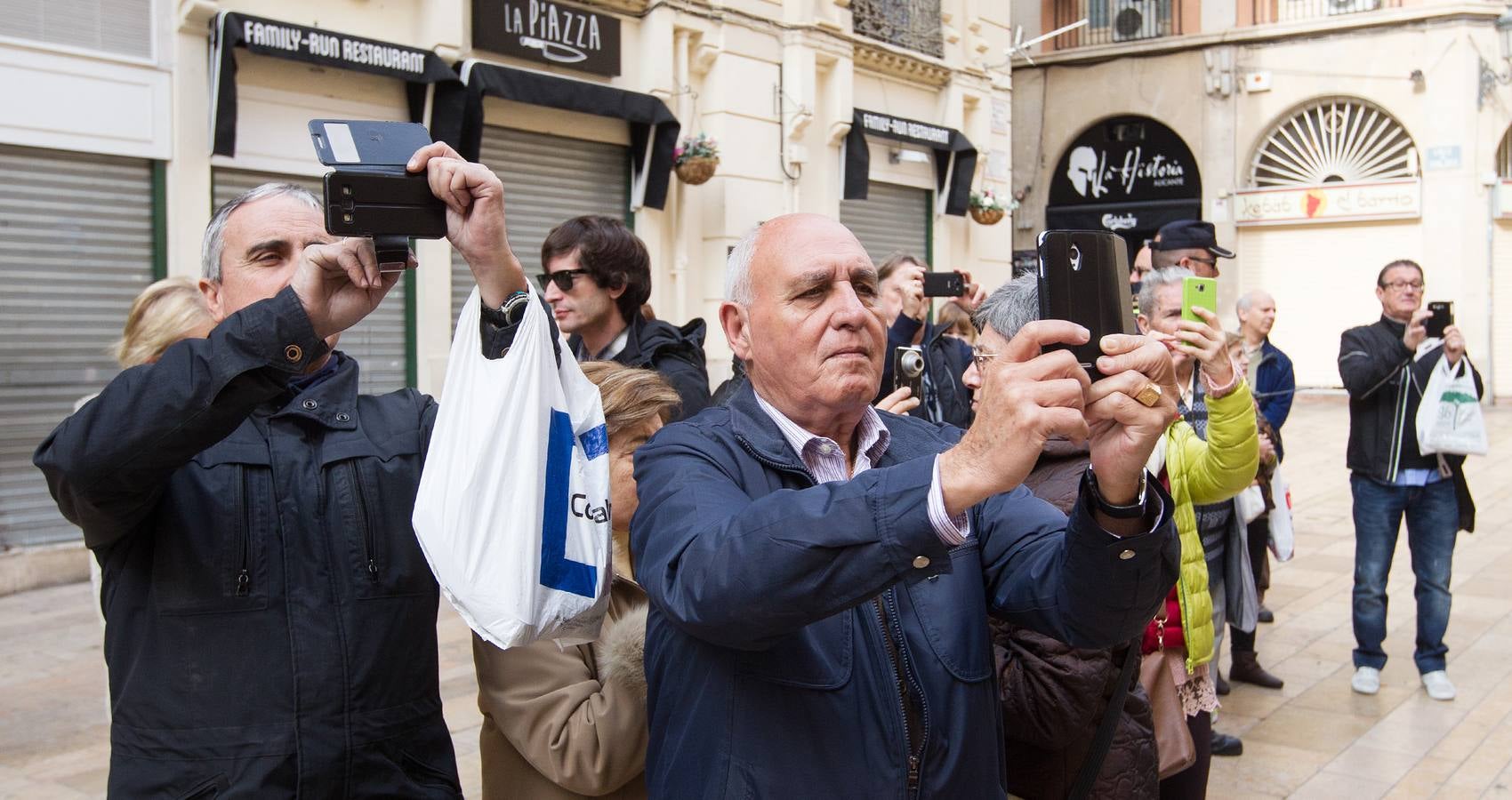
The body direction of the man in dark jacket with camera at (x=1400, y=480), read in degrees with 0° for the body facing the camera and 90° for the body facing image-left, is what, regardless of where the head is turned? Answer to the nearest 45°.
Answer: approximately 315°

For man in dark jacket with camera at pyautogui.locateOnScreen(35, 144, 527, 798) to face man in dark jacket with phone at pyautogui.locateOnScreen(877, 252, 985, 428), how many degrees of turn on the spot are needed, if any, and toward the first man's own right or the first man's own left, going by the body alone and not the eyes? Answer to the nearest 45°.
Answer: approximately 90° to the first man's own left

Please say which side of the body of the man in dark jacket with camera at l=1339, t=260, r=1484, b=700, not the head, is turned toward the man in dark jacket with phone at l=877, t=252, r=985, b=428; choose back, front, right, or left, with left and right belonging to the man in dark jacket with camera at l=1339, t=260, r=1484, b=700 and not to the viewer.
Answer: right

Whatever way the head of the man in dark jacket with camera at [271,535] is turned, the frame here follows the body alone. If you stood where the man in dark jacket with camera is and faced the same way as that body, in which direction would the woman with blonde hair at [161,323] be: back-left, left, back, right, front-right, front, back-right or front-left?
back-left

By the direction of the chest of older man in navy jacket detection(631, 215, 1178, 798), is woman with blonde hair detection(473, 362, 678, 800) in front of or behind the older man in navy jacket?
behind

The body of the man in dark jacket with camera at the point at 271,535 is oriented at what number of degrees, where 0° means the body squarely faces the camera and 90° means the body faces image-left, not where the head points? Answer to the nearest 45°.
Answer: approximately 315°
